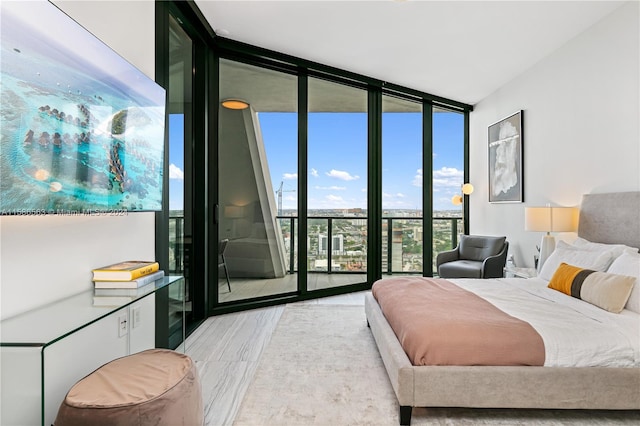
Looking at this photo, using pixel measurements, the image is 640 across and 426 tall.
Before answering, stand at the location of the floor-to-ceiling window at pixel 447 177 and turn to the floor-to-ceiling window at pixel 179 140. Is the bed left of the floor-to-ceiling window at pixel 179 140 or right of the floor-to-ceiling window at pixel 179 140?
left

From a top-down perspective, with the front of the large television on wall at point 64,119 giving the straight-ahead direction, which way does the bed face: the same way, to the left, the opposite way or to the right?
the opposite way

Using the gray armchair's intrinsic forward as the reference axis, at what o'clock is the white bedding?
The white bedding is roughly at 10 o'clock from the gray armchair.

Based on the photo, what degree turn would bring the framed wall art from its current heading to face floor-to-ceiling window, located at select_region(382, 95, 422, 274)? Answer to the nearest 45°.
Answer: approximately 45° to its right

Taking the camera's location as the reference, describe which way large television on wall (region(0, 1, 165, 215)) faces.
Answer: facing the viewer and to the right of the viewer

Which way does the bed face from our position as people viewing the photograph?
facing to the left of the viewer

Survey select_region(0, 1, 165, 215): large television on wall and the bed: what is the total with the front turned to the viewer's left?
1

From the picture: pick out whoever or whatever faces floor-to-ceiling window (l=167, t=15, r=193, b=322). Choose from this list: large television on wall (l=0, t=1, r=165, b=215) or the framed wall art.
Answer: the framed wall art

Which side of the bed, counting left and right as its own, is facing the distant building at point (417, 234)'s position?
right

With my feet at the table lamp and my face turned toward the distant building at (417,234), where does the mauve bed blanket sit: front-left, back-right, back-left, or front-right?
back-left

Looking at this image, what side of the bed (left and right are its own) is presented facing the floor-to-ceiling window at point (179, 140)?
front

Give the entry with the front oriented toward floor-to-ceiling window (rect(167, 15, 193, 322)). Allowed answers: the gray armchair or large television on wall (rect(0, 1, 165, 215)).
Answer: the gray armchair

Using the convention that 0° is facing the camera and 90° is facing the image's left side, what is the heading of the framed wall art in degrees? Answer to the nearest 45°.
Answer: approximately 45°

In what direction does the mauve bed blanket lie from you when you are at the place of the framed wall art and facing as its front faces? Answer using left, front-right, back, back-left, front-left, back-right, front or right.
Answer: front-left

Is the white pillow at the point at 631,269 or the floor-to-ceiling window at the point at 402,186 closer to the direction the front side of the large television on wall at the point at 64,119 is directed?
the white pillow
